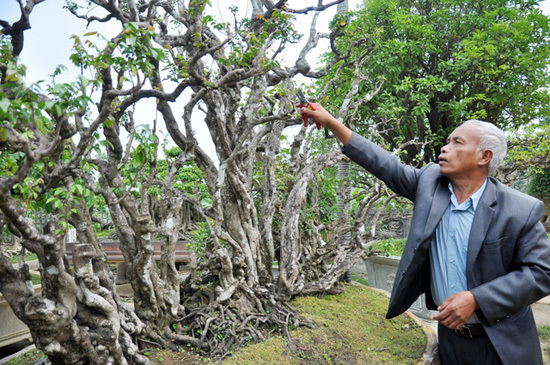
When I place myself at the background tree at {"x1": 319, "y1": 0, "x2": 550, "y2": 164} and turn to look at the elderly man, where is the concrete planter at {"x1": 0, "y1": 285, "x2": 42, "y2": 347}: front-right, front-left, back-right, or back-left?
front-right

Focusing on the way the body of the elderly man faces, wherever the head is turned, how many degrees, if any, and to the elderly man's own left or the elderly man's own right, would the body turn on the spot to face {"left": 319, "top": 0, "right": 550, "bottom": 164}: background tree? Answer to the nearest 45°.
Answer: approximately 135° to the elderly man's own right

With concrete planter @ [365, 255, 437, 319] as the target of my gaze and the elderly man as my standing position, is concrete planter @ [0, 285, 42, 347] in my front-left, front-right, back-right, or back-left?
front-left

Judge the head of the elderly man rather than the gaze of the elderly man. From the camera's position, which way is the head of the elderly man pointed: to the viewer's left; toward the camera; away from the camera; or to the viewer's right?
to the viewer's left

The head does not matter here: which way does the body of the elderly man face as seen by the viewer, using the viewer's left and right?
facing the viewer and to the left of the viewer

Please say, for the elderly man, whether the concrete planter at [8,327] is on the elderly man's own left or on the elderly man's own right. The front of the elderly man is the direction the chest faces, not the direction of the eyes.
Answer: on the elderly man's own right

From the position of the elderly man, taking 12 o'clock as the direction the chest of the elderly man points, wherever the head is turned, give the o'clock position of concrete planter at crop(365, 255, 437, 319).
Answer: The concrete planter is roughly at 4 o'clock from the elderly man.
